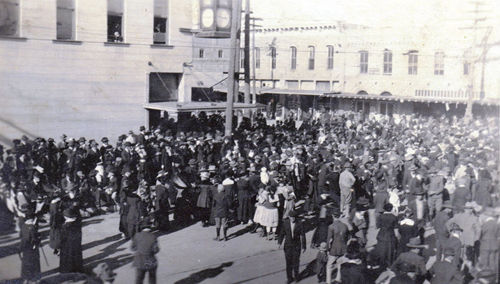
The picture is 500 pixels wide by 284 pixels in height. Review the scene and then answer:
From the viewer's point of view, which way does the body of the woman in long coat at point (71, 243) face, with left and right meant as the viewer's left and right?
facing away from the viewer

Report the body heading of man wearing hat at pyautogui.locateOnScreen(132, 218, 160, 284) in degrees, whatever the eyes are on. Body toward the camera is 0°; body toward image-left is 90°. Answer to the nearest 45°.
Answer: approximately 180°

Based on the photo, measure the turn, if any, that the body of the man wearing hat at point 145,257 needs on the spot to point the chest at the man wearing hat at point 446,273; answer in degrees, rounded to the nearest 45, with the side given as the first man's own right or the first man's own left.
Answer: approximately 90° to the first man's own right

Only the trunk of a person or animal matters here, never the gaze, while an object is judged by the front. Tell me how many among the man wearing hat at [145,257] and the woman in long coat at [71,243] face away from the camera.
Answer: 2

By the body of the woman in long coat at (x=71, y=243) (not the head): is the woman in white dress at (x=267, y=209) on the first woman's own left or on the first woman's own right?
on the first woman's own right

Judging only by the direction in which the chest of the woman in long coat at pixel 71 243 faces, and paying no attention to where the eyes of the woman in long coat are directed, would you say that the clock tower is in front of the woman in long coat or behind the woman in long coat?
in front
